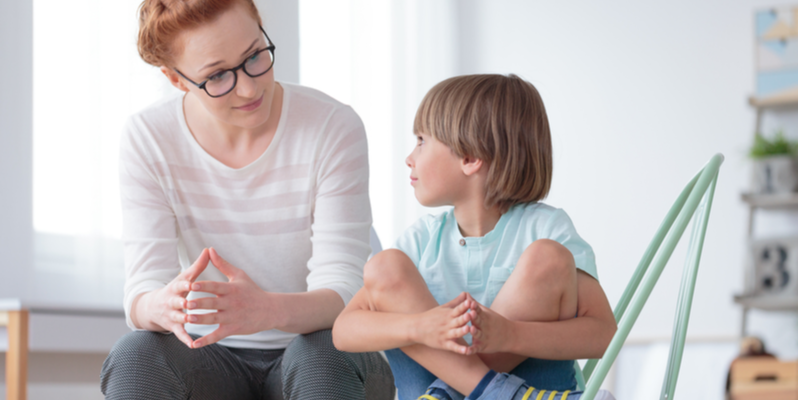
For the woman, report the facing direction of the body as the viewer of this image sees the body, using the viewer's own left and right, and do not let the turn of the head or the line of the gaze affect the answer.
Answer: facing the viewer

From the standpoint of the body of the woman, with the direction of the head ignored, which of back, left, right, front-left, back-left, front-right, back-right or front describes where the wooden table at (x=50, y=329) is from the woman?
back-right

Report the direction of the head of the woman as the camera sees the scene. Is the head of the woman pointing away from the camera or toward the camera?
toward the camera

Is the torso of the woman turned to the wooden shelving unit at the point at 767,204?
no

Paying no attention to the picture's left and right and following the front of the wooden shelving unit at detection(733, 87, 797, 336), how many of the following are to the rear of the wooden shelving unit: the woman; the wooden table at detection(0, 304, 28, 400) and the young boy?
0

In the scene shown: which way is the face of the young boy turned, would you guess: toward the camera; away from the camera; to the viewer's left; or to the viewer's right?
to the viewer's left

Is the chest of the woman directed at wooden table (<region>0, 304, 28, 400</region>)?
no

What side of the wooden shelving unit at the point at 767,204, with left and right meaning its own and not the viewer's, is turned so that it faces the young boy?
front

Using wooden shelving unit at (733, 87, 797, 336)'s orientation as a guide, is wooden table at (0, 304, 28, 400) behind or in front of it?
in front
